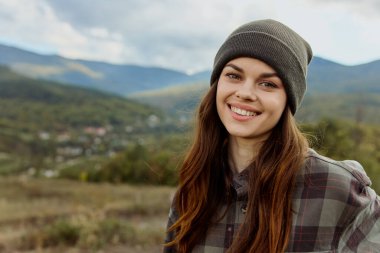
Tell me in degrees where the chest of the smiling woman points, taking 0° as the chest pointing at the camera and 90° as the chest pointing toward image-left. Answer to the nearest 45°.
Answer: approximately 45°

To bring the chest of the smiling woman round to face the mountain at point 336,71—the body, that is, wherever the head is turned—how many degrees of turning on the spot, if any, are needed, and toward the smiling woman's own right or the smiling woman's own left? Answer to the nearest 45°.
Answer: approximately 135° to the smiling woman's own right

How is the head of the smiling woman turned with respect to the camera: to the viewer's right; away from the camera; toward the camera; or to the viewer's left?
toward the camera
